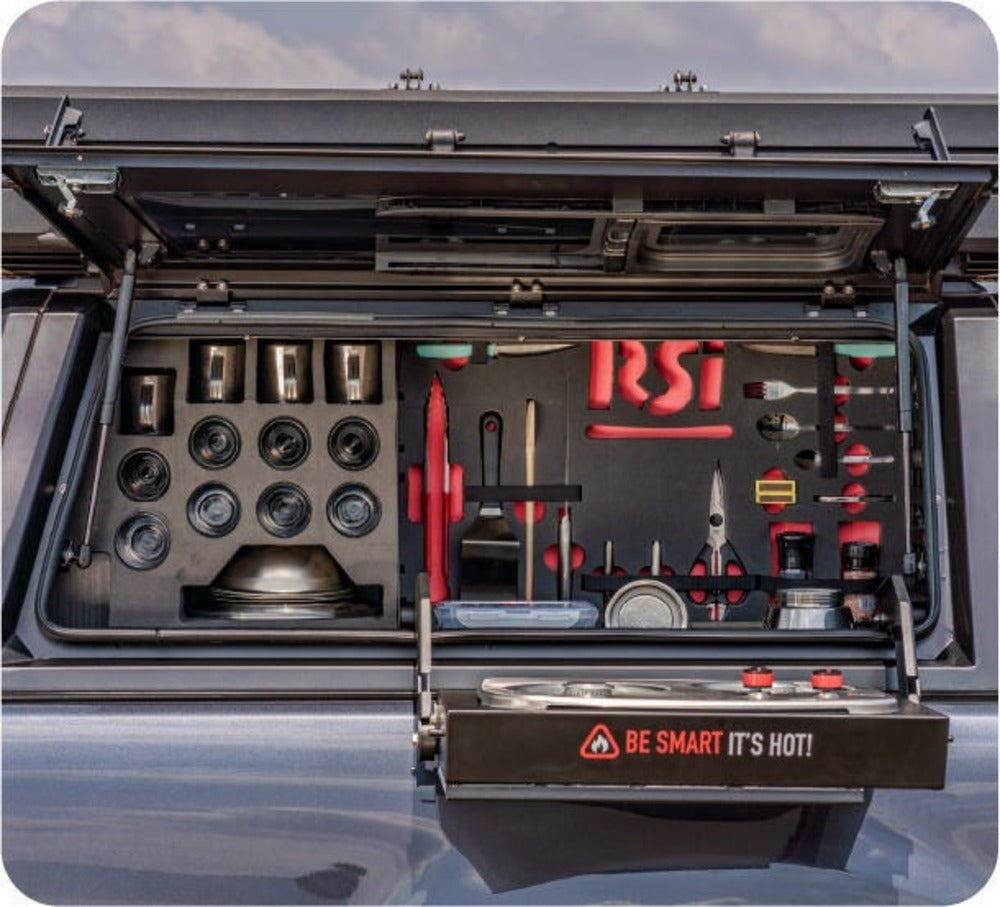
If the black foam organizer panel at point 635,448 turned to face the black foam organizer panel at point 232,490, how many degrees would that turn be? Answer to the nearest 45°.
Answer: approximately 90° to its right

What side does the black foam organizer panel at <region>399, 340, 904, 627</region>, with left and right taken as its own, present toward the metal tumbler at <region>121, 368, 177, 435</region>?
right

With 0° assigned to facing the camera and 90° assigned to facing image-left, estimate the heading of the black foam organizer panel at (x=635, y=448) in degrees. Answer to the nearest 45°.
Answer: approximately 0°
